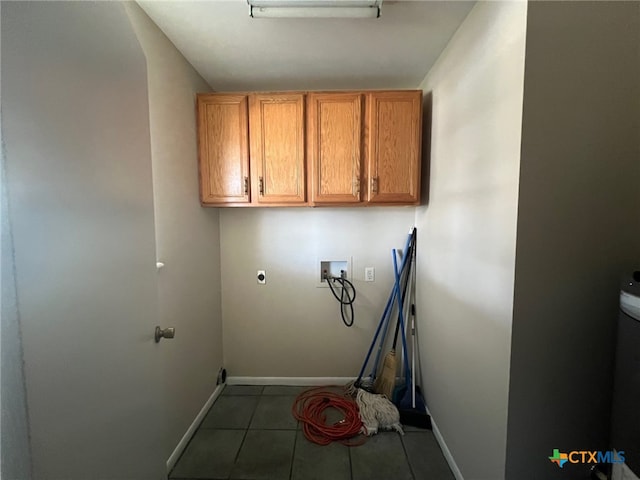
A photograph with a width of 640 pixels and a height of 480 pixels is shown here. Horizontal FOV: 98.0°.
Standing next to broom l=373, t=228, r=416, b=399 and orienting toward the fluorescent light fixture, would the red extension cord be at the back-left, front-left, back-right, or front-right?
front-right

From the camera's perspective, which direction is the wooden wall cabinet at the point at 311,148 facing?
toward the camera

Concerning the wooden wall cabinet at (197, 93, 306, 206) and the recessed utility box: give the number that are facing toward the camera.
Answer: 2

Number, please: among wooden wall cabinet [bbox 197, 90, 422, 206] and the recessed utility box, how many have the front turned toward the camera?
2

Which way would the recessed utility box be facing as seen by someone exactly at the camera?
facing the viewer
